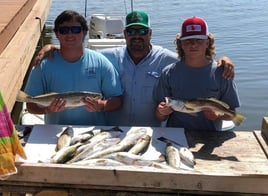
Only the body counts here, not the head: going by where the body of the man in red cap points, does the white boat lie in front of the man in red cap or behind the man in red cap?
behind

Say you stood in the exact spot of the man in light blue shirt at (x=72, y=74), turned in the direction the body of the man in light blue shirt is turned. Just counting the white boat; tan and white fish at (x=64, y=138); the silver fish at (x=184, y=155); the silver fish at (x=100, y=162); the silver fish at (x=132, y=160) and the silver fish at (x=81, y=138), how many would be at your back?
1

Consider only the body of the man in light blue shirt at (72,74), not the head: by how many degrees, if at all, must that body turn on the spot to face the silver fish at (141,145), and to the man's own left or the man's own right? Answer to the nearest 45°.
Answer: approximately 45° to the man's own left

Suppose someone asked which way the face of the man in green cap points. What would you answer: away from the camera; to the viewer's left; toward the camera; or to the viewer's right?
toward the camera

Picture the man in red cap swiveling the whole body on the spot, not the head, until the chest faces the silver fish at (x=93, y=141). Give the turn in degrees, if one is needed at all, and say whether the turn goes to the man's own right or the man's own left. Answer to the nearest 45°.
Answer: approximately 45° to the man's own right

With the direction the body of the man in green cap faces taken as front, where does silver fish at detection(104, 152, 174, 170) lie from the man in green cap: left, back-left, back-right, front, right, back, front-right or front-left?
front

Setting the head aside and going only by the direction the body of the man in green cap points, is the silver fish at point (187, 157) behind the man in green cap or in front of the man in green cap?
in front

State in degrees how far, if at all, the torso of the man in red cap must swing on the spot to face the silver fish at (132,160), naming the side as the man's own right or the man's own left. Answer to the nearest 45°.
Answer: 0° — they already face it

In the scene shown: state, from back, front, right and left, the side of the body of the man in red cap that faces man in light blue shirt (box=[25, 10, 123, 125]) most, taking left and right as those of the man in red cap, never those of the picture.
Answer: right

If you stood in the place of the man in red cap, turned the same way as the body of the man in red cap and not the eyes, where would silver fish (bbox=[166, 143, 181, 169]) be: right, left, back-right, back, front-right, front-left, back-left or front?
front

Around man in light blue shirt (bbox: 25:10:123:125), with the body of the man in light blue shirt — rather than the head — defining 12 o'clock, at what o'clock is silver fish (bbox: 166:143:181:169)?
The silver fish is roughly at 11 o'clock from the man in light blue shirt.

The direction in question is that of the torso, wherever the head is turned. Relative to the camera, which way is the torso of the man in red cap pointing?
toward the camera

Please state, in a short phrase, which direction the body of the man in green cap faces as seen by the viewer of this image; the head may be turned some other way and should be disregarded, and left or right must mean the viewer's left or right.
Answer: facing the viewer

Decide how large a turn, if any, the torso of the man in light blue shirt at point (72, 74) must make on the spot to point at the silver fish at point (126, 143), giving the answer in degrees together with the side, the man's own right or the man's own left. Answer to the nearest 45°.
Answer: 0° — they already face it
